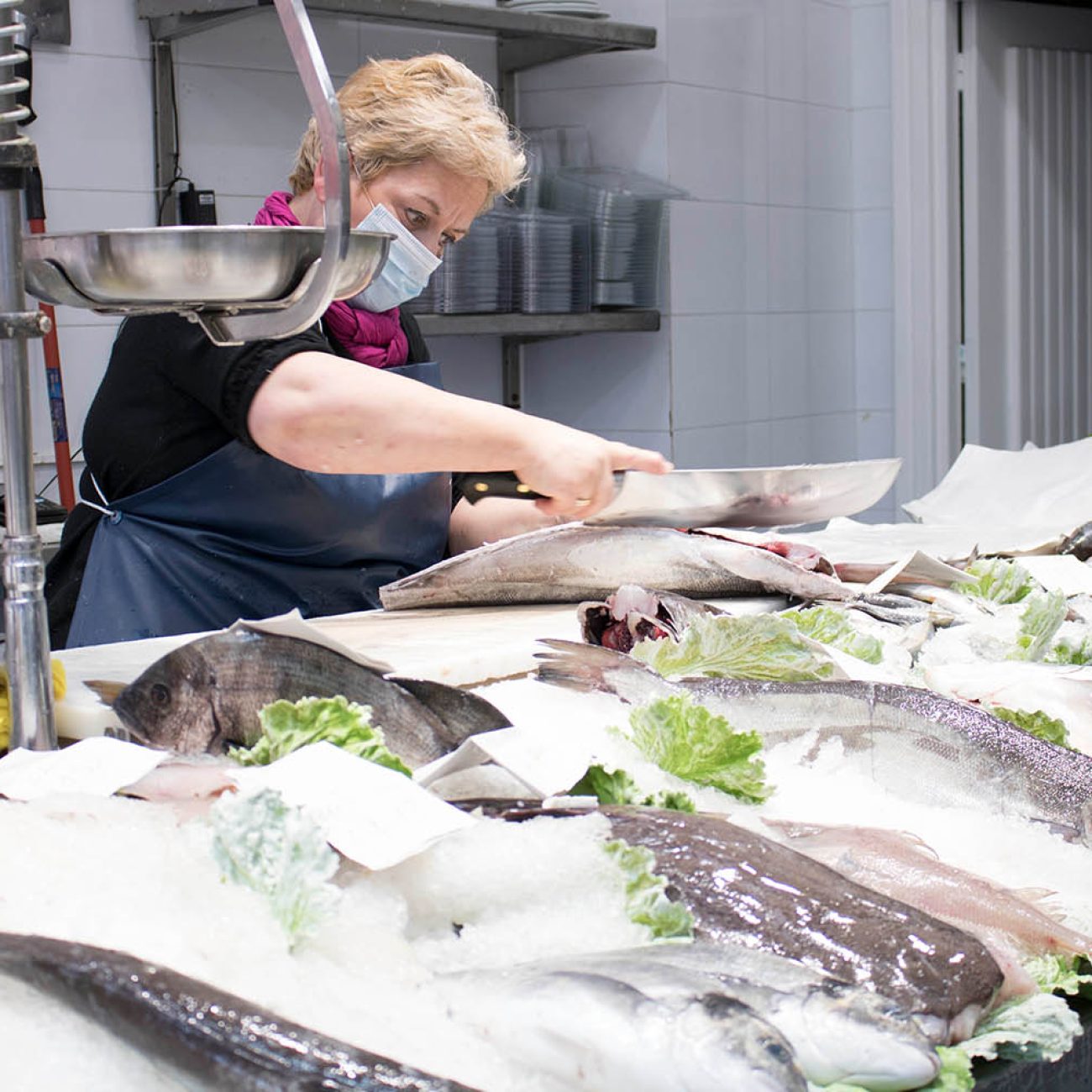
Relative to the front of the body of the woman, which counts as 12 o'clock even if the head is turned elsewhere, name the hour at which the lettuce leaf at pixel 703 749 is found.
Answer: The lettuce leaf is roughly at 1 o'clock from the woman.

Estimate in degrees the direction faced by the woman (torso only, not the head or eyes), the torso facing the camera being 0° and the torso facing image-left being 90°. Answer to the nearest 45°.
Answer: approximately 315°

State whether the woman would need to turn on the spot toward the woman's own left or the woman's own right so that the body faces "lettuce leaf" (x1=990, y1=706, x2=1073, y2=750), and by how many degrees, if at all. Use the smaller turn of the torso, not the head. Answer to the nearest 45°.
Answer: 0° — they already face it

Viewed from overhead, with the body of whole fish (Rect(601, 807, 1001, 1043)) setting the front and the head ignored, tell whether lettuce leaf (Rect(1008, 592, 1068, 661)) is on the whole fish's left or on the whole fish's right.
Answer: on the whole fish's left

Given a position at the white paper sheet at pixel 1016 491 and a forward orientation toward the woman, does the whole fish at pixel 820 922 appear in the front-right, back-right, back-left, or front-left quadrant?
front-left

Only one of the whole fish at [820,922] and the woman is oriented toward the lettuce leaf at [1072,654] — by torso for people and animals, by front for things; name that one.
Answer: the woman

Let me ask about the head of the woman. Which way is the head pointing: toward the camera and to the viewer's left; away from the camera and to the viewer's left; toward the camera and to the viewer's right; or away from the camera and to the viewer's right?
toward the camera and to the viewer's right

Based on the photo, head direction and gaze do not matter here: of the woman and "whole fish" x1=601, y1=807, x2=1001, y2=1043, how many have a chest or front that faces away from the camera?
0

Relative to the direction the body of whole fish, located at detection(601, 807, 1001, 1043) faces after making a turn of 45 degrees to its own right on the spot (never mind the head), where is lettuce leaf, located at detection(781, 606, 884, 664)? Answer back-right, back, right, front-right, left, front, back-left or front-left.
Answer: back

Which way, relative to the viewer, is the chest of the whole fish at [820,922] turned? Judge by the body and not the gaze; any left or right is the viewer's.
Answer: facing the viewer and to the right of the viewer

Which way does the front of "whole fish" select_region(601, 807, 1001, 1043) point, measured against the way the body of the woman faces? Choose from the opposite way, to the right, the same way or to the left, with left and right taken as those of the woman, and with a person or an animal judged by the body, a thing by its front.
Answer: the same way

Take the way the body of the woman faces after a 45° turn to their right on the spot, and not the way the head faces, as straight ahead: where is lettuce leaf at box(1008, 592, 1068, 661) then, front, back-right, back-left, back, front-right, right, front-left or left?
front-left
